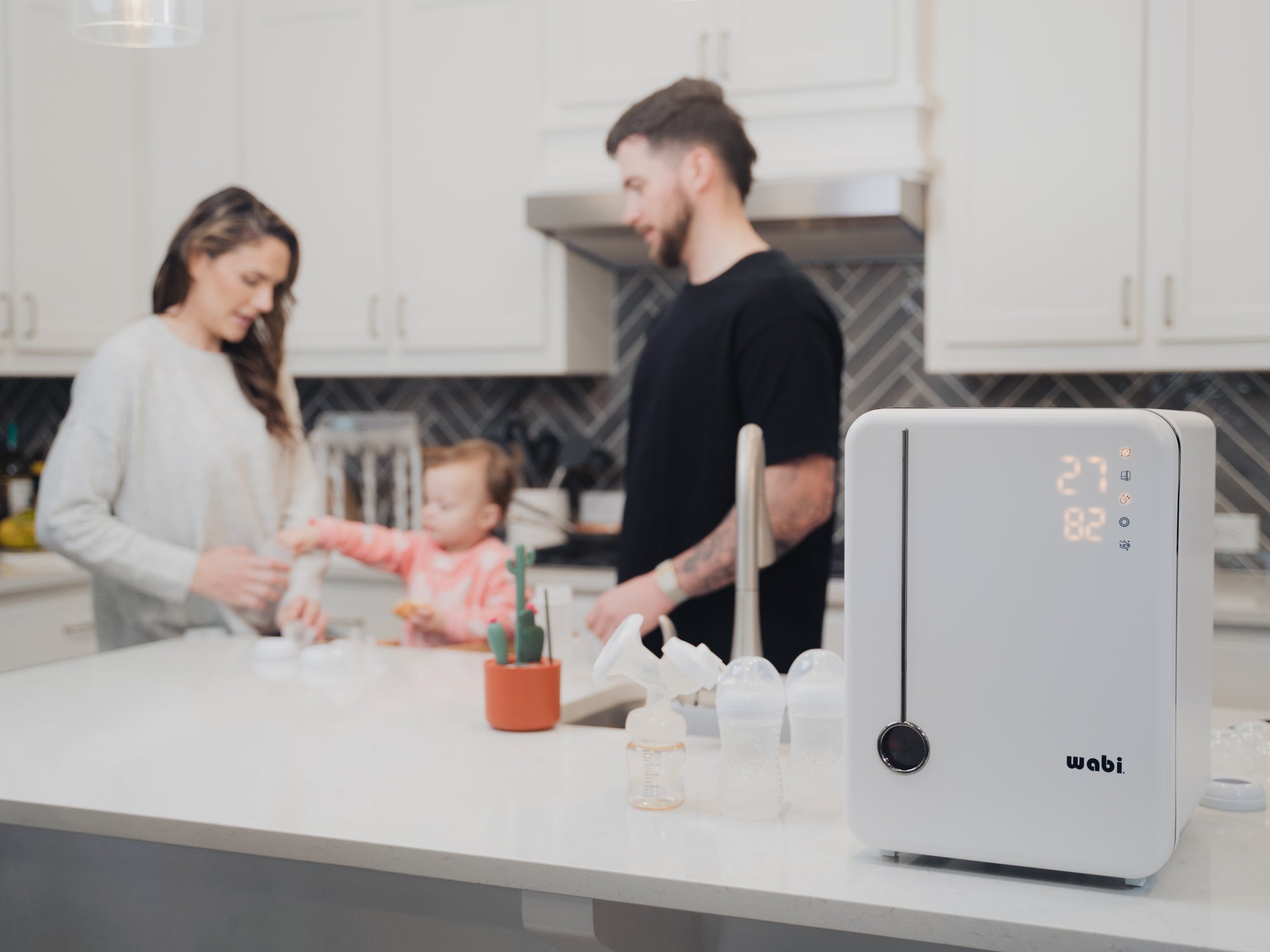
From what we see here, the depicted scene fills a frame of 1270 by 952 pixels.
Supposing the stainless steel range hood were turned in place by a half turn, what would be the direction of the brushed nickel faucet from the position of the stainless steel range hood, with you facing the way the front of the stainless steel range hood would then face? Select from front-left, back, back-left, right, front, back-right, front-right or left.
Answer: back

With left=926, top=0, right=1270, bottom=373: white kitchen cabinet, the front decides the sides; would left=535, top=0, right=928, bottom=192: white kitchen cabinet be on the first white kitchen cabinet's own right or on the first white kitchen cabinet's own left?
on the first white kitchen cabinet's own right

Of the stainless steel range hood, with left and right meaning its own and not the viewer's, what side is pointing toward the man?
front

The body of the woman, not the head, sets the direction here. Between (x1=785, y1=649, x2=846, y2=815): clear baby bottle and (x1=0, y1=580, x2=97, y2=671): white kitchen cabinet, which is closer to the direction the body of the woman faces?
the clear baby bottle

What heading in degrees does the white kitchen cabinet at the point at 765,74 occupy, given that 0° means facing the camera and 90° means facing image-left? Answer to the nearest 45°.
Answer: approximately 0°

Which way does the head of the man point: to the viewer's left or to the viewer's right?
to the viewer's left

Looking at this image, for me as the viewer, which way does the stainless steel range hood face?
facing the viewer

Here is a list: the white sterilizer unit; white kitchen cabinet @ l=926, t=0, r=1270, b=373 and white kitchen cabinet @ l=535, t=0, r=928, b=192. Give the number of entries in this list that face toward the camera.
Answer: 3

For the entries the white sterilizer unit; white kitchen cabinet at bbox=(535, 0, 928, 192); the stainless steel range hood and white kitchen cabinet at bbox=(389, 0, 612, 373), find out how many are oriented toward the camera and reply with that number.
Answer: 4

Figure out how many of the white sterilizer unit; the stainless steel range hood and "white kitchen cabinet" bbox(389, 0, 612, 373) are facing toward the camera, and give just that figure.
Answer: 3

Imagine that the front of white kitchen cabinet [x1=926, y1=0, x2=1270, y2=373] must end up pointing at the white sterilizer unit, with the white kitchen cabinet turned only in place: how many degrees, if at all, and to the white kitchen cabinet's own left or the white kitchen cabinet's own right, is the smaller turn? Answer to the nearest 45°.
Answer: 0° — it already faces it

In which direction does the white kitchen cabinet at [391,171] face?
toward the camera

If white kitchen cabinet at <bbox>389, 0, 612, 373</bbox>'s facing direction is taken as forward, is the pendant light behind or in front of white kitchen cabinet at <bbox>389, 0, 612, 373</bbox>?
in front

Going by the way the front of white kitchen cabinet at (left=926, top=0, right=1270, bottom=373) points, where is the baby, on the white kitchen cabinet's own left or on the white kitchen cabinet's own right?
on the white kitchen cabinet's own right
